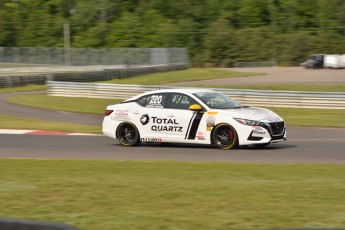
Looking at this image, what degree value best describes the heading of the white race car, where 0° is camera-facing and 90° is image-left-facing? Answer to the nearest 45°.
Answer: approximately 315°
